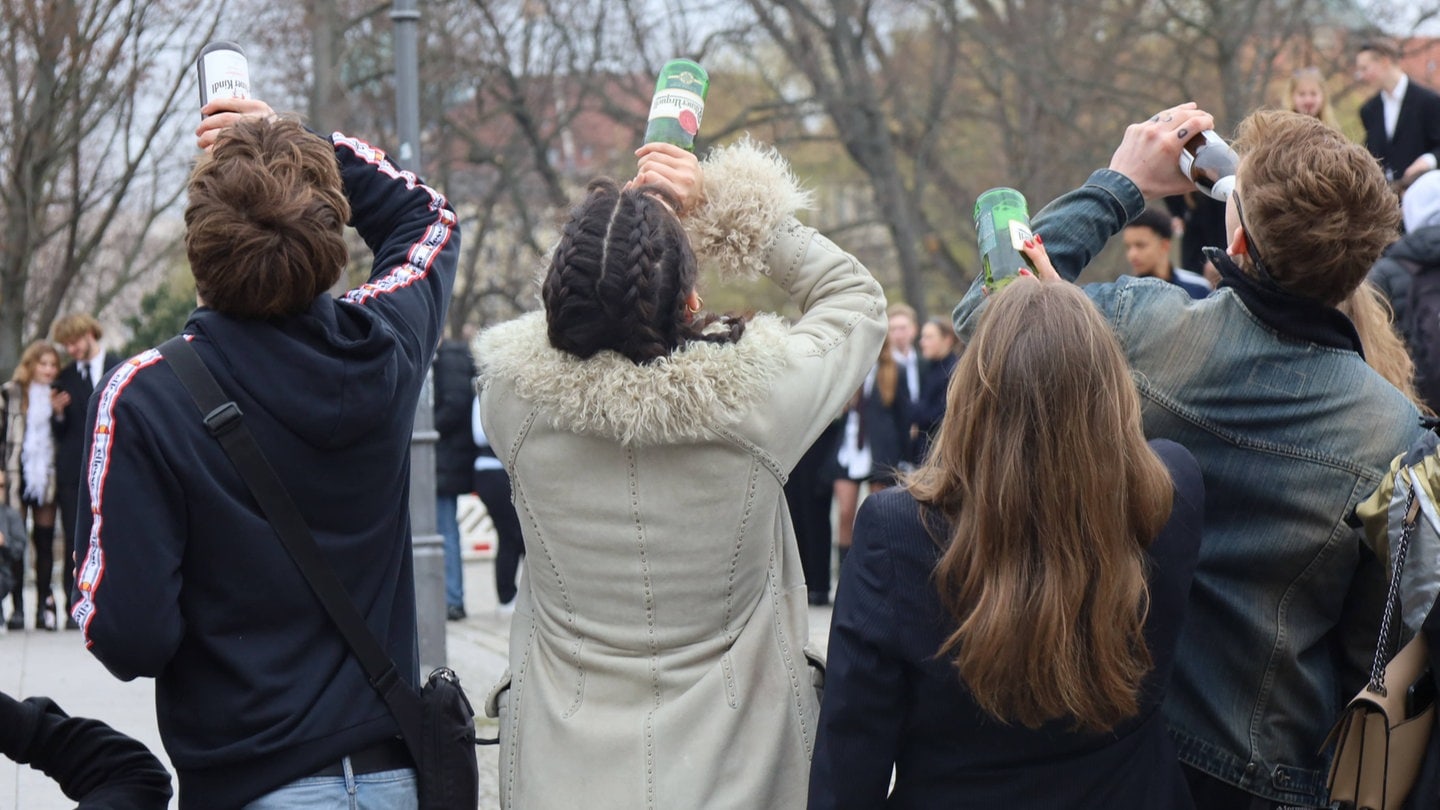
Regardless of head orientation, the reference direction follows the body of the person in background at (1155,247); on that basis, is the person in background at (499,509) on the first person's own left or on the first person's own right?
on the first person's own right

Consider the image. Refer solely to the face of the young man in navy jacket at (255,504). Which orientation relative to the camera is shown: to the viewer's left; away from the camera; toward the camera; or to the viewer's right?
away from the camera

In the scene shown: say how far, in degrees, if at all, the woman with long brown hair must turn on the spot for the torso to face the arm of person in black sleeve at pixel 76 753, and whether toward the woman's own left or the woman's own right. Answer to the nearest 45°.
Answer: approximately 90° to the woman's own left

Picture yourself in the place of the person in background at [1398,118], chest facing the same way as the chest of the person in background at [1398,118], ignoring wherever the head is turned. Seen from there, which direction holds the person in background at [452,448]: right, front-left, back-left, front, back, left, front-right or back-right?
front-right

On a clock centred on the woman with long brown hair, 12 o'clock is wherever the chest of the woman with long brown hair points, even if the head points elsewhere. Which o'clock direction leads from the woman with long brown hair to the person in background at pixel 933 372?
The person in background is roughly at 12 o'clock from the woman with long brown hair.

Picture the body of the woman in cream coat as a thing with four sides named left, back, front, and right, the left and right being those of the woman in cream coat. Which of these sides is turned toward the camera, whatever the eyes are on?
back

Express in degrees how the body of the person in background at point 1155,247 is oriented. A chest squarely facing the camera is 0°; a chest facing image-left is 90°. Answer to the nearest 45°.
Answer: approximately 45°

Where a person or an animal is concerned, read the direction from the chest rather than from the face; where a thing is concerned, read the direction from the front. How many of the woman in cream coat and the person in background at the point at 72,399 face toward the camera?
1

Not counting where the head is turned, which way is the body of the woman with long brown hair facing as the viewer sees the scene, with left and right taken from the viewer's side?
facing away from the viewer

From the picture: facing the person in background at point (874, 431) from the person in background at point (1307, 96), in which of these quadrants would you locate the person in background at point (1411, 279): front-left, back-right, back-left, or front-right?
back-left

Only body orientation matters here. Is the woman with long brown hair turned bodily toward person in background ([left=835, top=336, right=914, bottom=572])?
yes
